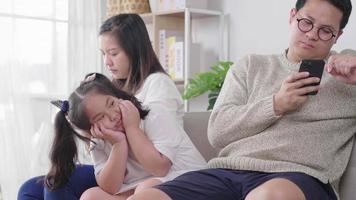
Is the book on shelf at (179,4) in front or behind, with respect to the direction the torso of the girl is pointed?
behind

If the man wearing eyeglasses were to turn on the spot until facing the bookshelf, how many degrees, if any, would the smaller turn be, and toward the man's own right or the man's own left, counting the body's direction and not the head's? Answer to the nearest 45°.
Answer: approximately 180°

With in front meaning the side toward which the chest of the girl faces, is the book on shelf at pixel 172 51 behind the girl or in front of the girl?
behind

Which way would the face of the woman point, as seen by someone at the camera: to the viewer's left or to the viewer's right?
to the viewer's left

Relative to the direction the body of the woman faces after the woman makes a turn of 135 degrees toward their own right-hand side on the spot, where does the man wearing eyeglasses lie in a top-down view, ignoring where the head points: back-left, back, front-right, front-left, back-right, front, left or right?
right

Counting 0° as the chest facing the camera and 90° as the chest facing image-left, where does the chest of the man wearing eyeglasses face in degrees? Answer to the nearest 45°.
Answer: approximately 0°

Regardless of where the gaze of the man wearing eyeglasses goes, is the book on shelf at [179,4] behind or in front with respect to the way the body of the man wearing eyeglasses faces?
behind
